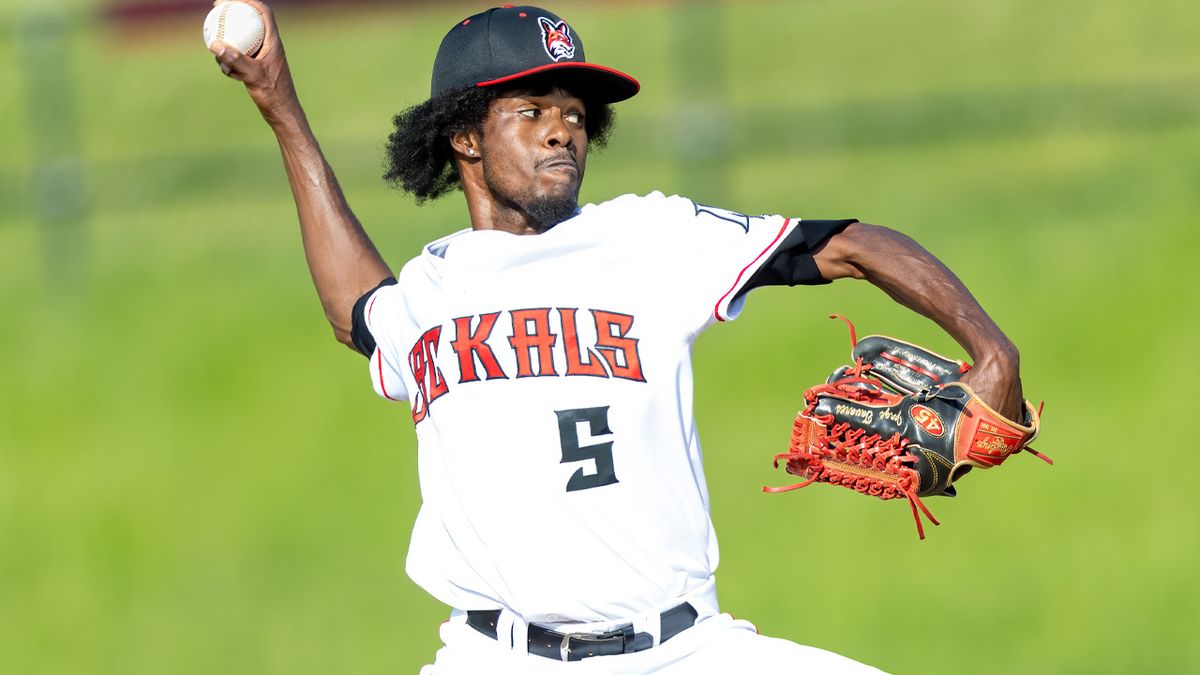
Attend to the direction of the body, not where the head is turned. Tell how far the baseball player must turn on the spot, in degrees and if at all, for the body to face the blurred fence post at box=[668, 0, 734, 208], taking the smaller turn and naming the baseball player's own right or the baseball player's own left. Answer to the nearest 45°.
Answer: approximately 180°

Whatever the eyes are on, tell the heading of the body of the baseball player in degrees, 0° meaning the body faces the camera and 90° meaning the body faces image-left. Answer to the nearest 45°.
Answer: approximately 0°

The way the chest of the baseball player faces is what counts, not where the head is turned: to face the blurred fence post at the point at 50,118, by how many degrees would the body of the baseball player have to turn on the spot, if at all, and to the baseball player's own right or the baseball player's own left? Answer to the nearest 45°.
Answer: approximately 135° to the baseball player's own right
